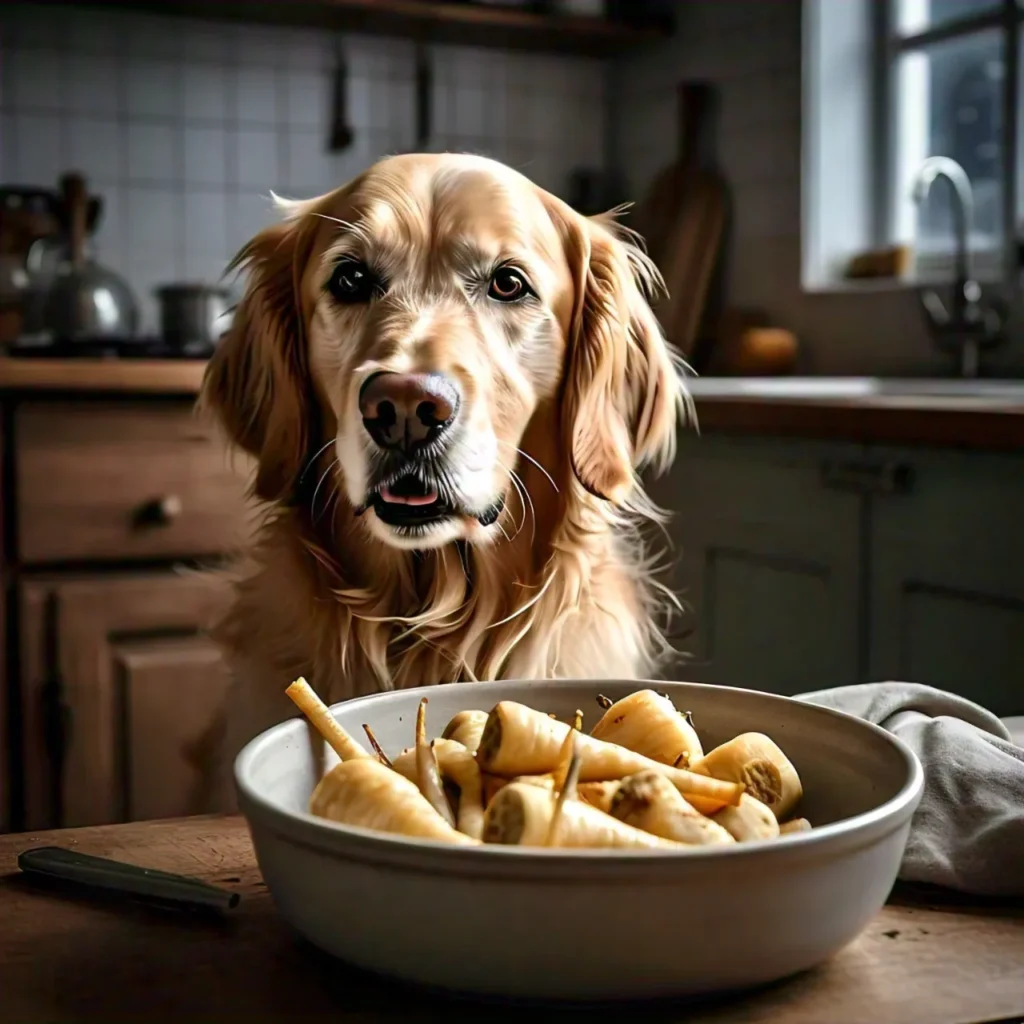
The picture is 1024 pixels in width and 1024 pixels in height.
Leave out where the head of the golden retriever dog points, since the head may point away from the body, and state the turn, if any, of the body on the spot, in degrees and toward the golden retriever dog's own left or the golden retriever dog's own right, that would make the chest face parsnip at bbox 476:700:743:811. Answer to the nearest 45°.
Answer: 0° — it already faces it

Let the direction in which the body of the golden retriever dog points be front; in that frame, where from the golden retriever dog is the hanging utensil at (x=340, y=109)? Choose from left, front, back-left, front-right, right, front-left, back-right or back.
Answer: back

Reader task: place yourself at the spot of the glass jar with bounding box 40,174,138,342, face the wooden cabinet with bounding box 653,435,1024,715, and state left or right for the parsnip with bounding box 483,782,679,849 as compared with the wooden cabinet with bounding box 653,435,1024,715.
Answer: right

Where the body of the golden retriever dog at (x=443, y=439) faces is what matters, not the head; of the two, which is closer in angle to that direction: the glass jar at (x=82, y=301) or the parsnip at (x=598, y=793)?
the parsnip

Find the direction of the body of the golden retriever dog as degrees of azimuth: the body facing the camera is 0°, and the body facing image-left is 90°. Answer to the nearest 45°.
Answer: approximately 0°

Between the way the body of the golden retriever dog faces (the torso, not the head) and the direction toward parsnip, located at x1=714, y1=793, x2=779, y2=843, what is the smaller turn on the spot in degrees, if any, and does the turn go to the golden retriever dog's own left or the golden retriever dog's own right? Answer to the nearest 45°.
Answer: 0° — it already faces it

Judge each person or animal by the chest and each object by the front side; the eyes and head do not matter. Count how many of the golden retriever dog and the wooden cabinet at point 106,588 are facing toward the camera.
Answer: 2
